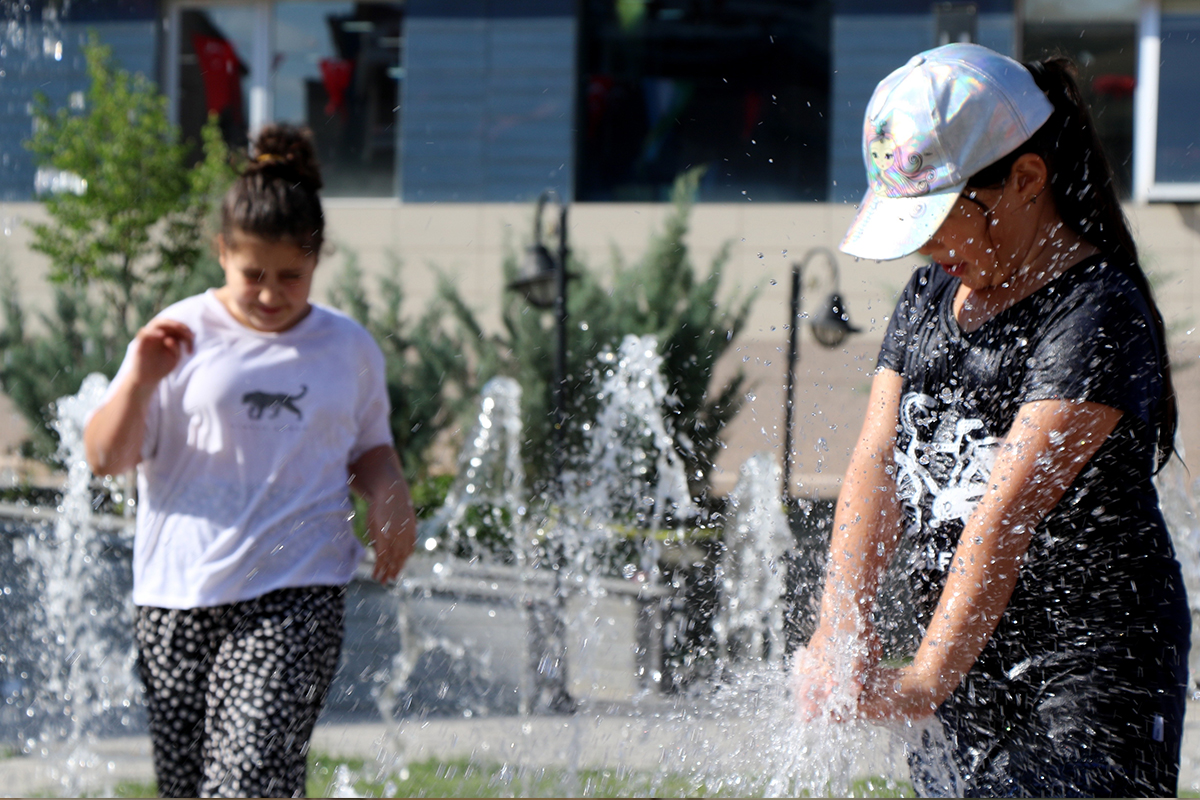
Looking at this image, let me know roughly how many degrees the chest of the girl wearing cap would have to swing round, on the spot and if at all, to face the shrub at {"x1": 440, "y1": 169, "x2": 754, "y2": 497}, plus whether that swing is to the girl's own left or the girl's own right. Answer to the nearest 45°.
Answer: approximately 135° to the girl's own right

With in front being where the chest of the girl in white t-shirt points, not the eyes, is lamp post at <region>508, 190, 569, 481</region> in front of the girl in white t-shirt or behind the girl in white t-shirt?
behind

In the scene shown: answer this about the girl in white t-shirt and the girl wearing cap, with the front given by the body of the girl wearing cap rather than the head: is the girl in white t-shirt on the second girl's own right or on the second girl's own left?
on the second girl's own right

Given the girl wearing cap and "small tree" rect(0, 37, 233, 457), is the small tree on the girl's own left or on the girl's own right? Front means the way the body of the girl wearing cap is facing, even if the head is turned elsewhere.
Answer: on the girl's own right

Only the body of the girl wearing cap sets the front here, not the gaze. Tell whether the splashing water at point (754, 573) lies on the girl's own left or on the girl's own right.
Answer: on the girl's own right

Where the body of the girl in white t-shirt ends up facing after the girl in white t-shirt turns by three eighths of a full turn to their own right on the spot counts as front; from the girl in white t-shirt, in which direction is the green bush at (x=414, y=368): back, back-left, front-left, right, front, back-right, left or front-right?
front-right

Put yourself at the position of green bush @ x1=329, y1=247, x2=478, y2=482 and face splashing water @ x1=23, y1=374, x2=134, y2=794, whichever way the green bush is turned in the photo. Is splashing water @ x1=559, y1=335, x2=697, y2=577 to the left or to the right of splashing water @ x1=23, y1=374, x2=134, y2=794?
left
